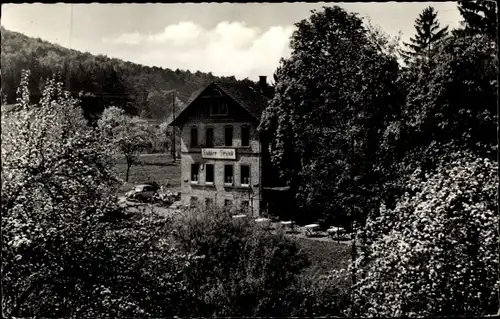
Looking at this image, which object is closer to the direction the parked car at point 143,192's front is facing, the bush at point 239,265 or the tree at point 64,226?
the tree

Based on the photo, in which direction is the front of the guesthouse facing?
toward the camera

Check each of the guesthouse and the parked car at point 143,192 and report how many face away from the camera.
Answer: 0

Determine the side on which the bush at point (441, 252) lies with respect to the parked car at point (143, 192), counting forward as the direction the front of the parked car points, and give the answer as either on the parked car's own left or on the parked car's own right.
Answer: on the parked car's own left

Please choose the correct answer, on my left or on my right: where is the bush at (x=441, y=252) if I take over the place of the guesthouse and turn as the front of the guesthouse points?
on my left

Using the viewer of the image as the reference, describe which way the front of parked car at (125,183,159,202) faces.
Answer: facing the viewer and to the left of the viewer
